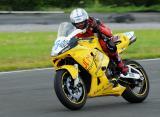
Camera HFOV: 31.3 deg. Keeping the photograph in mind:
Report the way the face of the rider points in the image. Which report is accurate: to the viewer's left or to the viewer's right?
to the viewer's left

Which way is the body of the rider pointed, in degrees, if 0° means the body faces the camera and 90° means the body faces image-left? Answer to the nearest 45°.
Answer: approximately 45°

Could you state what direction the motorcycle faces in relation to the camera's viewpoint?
facing the viewer and to the left of the viewer
